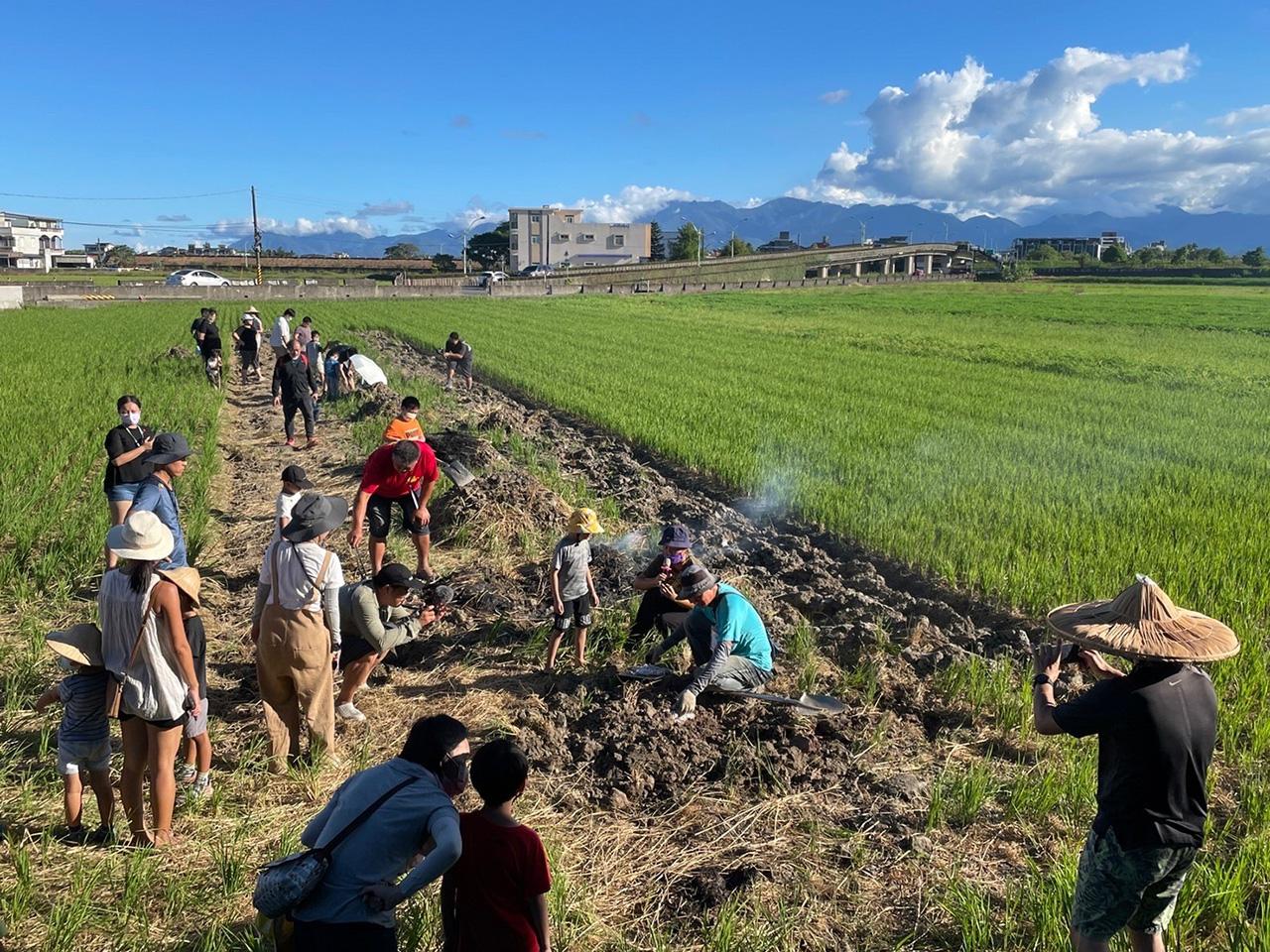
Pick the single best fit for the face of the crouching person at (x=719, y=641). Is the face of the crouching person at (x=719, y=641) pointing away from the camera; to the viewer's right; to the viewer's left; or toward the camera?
to the viewer's left

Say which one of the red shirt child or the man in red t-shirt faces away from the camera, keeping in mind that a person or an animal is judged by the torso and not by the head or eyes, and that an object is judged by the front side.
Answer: the red shirt child

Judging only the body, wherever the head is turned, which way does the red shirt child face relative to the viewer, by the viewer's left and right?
facing away from the viewer

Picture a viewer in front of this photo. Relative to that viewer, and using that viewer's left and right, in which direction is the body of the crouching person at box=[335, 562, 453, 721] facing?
facing to the right of the viewer

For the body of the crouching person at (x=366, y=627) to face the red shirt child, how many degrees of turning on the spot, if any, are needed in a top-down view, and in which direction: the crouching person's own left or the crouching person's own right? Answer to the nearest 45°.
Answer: approximately 90° to the crouching person's own right

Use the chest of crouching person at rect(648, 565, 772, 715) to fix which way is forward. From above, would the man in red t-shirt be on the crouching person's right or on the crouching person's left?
on the crouching person's right

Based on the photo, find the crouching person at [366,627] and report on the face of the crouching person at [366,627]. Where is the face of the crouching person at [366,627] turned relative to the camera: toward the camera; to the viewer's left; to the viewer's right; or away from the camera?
to the viewer's right

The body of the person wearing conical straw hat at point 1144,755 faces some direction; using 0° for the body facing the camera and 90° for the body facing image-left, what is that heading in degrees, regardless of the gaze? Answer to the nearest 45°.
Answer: approximately 135°

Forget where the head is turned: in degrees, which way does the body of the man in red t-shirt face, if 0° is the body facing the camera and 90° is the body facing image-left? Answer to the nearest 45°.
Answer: approximately 0°
